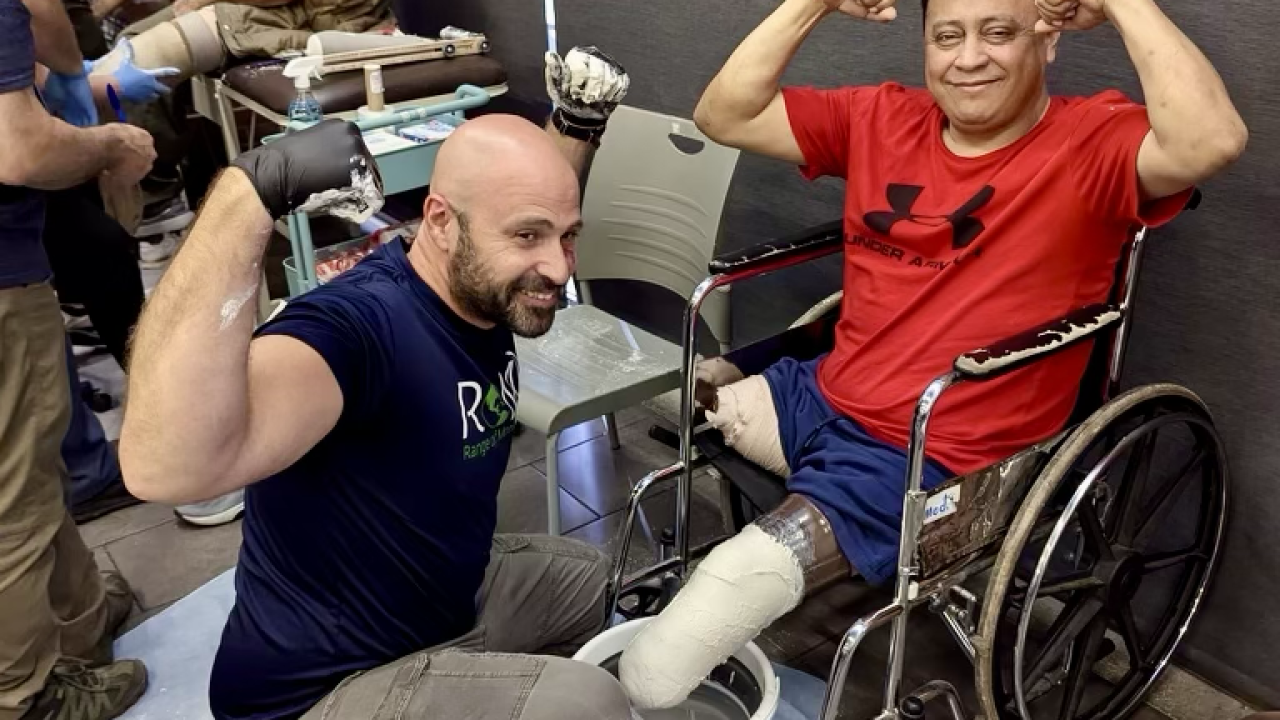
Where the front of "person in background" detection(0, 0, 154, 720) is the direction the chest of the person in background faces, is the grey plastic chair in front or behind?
in front

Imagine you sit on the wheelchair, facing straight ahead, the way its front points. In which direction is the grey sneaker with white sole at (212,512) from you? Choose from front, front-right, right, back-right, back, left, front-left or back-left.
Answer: front-right

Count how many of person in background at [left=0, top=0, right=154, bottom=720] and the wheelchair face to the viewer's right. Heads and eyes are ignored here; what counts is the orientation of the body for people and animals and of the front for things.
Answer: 1

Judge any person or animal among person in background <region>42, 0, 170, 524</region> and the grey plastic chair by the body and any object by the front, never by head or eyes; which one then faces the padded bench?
the person in background

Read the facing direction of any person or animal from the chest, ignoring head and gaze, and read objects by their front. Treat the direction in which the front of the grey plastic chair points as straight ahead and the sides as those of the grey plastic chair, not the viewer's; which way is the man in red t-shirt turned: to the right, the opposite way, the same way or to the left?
the same way

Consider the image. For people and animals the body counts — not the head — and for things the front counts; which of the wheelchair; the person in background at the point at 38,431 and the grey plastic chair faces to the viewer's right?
the person in background

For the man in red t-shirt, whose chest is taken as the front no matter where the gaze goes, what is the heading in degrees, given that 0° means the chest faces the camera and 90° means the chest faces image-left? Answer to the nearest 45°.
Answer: approximately 45°

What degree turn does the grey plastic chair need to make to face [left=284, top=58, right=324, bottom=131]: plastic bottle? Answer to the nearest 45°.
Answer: approximately 90° to its right

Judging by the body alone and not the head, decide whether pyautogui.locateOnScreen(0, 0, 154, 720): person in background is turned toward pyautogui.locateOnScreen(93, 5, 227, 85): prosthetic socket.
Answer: no

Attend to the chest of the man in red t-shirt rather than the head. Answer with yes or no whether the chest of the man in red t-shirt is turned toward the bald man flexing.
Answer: yes

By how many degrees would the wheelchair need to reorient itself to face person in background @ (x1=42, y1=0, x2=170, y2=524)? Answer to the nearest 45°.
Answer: approximately 45° to its right

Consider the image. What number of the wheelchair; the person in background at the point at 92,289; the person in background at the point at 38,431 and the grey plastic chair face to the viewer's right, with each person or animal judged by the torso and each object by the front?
2

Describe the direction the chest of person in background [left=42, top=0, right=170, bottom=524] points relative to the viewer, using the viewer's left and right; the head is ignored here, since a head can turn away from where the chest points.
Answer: facing to the right of the viewer

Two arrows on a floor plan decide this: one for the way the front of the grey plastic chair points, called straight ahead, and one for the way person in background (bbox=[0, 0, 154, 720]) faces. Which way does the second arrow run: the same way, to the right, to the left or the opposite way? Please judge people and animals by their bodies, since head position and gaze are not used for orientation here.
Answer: the opposite way

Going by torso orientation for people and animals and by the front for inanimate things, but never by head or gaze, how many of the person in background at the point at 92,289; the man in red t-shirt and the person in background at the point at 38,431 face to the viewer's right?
2

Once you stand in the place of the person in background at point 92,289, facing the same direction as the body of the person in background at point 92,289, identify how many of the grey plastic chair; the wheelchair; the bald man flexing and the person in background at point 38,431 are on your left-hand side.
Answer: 0

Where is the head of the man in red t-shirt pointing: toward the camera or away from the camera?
toward the camera

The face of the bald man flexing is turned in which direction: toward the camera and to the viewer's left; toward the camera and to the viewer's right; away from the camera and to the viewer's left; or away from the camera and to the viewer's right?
toward the camera and to the viewer's right
